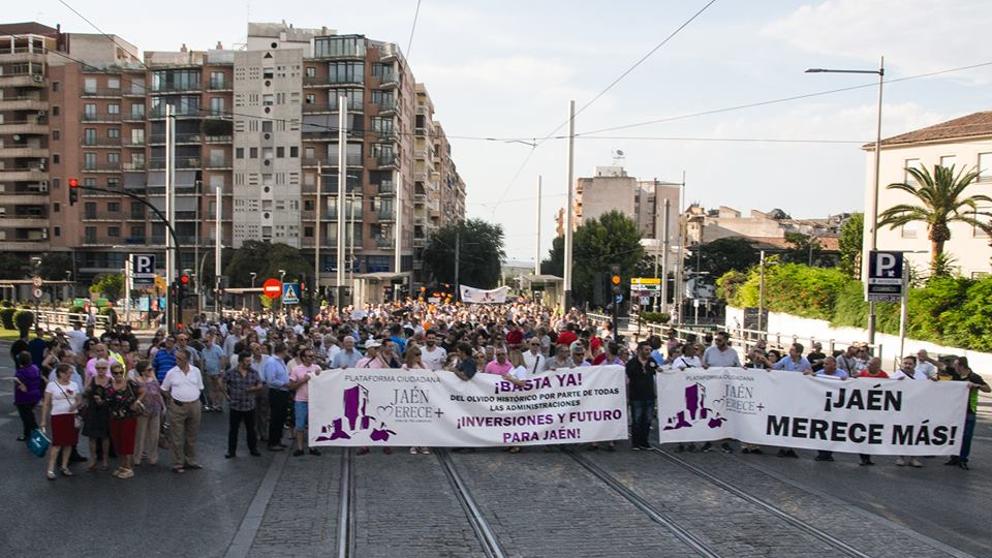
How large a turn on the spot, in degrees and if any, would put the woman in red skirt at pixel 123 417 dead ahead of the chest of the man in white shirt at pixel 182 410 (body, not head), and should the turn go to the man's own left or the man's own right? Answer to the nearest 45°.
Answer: approximately 90° to the man's own right

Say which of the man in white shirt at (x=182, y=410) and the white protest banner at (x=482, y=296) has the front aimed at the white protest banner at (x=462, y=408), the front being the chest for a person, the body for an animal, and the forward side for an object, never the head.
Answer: the white protest banner at (x=482, y=296)
